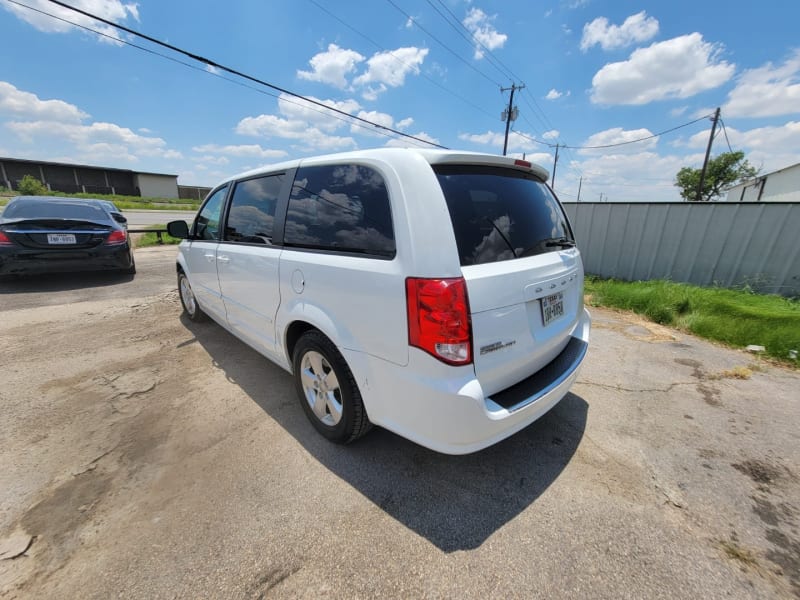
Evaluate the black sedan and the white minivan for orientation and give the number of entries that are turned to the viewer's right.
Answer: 0

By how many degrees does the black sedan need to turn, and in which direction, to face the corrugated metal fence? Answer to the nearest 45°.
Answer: approximately 135° to its right

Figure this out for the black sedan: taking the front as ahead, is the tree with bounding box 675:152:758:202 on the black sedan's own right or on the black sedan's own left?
on the black sedan's own right

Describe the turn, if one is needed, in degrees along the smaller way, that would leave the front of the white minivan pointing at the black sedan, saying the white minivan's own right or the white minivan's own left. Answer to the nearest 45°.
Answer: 0° — it already faces it

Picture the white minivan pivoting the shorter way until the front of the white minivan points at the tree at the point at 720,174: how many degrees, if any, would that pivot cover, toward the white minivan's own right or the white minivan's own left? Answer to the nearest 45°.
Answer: approximately 90° to the white minivan's own right

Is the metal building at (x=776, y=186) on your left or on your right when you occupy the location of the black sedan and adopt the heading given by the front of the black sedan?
on your right

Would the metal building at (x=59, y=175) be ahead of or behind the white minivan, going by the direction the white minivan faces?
ahead

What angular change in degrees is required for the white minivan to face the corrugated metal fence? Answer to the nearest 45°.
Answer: approximately 90° to its right

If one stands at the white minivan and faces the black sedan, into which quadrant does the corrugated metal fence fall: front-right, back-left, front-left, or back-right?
back-right

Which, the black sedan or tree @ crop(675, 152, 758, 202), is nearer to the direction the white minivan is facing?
the black sedan

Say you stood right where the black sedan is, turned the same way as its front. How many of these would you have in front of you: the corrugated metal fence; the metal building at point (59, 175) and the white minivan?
1

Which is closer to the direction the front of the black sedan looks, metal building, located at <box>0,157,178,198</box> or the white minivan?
the metal building

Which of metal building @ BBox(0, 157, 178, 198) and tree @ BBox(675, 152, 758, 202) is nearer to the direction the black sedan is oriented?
the metal building

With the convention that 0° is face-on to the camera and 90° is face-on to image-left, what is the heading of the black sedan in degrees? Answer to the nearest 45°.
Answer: approximately 180°

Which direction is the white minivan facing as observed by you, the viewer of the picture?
facing away from the viewer and to the left of the viewer
